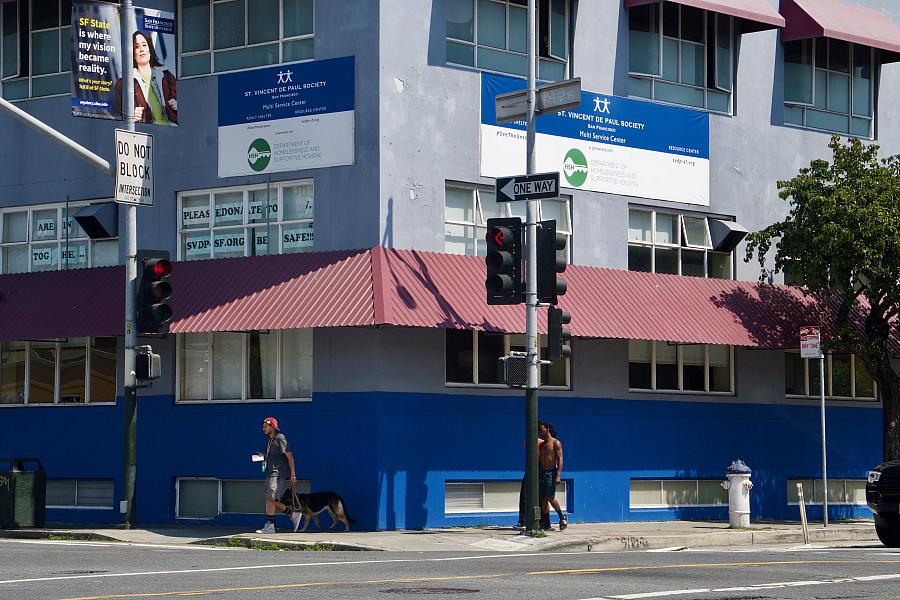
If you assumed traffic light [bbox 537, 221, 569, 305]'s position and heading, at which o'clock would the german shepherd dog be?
The german shepherd dog is roughly at 7 o'clock from the traffic light.

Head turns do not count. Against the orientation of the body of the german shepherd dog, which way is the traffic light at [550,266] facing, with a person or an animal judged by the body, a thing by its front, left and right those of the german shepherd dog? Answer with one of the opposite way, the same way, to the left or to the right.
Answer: the opposite way

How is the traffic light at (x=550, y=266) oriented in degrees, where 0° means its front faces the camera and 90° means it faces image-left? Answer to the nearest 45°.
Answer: approximately 270°

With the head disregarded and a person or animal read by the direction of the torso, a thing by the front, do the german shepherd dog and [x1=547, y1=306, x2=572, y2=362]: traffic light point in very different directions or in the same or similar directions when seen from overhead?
very different directions

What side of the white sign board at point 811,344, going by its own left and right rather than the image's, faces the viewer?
front
